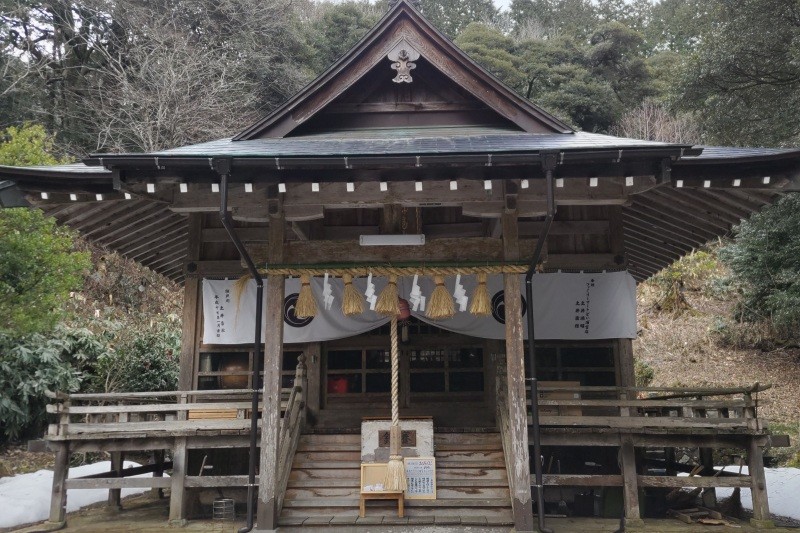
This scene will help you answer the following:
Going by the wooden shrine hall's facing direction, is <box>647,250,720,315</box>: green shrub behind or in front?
behind

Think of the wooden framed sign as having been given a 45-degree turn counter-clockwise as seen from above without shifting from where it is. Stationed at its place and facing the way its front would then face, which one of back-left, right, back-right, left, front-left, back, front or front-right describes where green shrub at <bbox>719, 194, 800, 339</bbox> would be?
left

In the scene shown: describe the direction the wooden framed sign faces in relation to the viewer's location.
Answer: facing the viewer

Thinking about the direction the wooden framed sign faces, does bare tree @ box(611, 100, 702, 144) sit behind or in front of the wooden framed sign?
behind

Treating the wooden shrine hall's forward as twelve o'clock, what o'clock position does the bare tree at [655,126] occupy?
The bare tree is roughly at 7 o'clock from the wooden shrine hall.

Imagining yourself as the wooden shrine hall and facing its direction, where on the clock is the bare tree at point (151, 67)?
The bare tree is roughly at 5 o'clock from the wooden shrine hall.

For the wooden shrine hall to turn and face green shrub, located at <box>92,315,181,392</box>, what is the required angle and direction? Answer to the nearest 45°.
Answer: approximately 135° to its right

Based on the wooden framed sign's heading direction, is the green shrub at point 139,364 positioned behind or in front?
behind

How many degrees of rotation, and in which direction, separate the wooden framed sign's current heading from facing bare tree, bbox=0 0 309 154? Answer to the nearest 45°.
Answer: approximately 135° to its right

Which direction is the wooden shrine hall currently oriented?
toward the camera
